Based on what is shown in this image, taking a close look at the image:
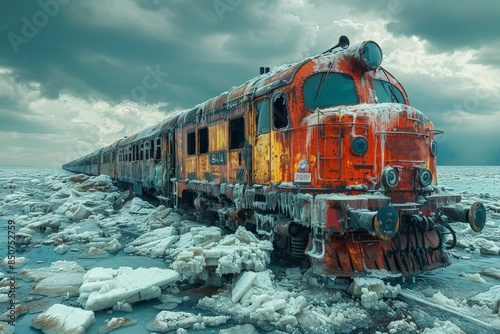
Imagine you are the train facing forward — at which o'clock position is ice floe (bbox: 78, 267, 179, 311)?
The ice floe is roughly at 2 o'clock from the train.

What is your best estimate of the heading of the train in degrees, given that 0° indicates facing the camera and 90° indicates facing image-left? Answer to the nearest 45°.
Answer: approximately 315°

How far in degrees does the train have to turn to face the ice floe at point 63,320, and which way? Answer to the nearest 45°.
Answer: approximately 45° to its right
